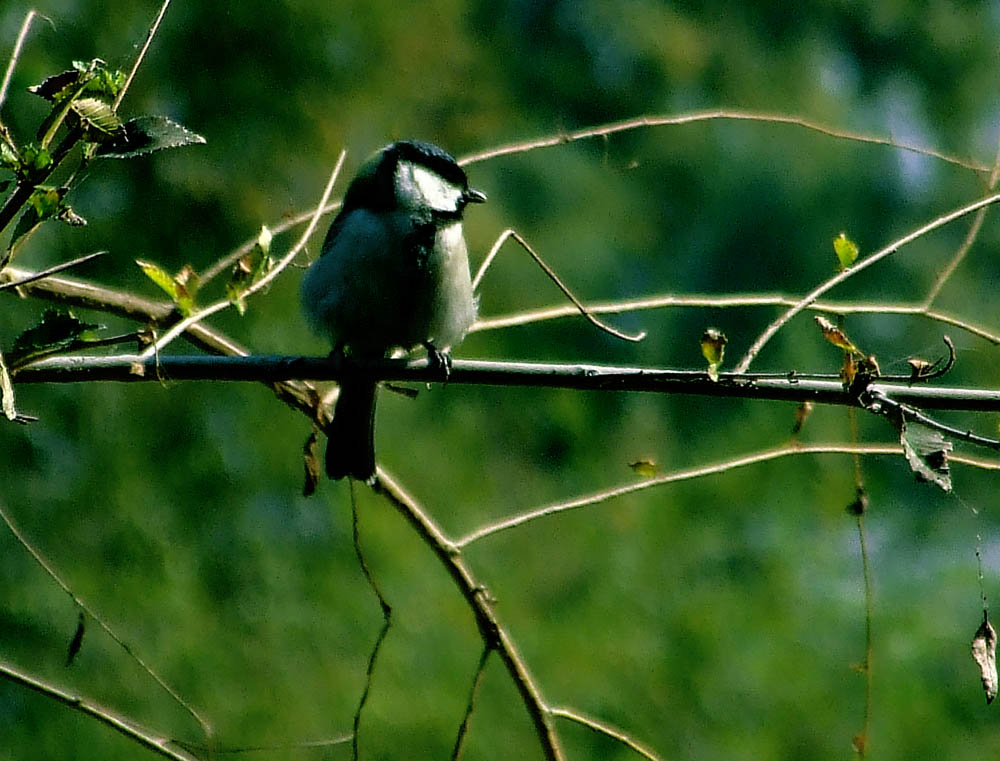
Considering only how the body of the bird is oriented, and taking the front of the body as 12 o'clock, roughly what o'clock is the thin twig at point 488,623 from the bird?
The thin twig is roughly at 10 o'clock from the bird.

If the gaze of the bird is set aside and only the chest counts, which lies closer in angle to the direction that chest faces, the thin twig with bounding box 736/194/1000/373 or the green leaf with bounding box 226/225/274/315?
the thin twig

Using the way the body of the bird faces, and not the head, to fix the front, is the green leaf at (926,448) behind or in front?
in front
